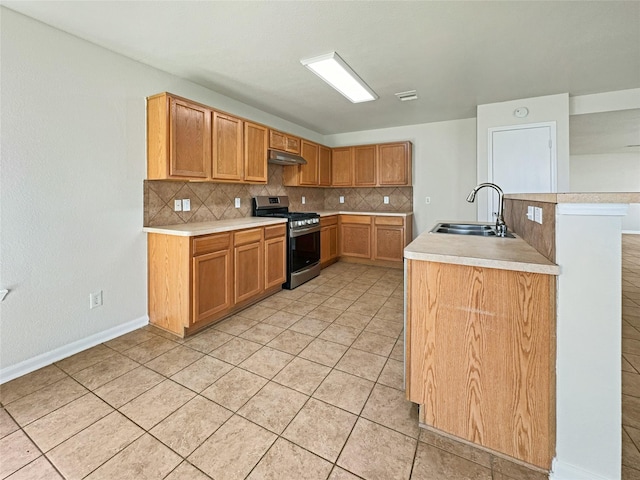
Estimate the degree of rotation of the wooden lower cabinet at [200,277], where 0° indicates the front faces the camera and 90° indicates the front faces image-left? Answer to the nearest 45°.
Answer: approximately 315°

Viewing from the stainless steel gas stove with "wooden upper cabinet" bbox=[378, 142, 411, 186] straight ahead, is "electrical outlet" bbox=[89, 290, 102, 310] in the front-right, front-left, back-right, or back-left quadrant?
back-right

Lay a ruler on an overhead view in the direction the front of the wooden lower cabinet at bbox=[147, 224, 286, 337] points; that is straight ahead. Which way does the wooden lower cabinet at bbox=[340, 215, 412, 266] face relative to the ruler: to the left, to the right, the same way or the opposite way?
to the right

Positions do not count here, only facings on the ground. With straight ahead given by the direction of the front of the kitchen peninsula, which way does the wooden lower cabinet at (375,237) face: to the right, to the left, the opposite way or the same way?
to the left

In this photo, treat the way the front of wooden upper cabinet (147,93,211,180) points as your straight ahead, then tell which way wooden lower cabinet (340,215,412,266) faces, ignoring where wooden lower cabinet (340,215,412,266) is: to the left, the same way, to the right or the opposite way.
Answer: to the right

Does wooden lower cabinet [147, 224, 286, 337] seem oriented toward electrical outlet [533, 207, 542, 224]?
yes

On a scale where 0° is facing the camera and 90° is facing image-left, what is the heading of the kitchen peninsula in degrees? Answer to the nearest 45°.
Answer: approximately 90°

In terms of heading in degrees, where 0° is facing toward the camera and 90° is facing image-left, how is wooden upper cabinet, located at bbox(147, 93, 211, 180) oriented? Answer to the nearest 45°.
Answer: approximately 315°
